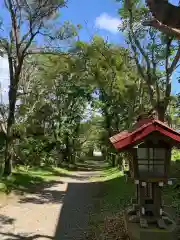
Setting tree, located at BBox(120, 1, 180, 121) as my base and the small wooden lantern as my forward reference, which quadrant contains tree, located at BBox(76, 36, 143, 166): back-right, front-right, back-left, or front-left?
back-right

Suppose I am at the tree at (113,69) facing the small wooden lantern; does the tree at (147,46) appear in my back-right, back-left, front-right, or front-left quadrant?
front-left

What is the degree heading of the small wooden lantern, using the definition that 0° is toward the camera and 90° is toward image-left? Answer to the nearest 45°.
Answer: approximately 0°

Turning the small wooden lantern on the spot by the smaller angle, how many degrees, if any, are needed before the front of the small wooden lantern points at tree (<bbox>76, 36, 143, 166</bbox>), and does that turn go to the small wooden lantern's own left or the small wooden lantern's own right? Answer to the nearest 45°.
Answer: approximately 180°

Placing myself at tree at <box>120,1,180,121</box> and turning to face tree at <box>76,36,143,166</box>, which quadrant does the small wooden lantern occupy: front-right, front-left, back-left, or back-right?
back-left

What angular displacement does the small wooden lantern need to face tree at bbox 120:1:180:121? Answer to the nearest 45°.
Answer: approximately 180°
